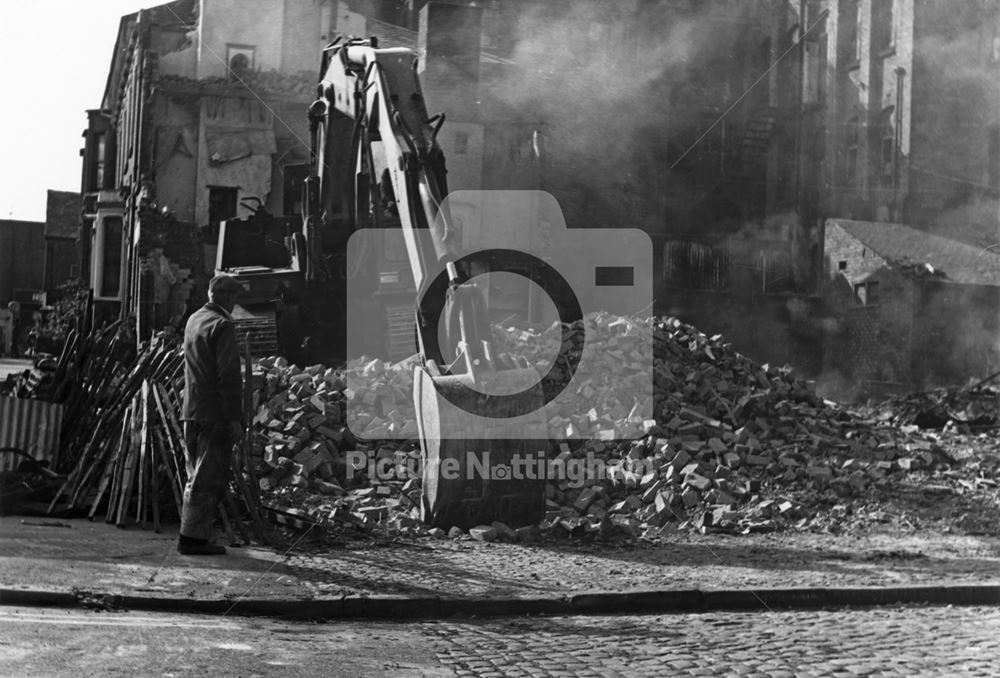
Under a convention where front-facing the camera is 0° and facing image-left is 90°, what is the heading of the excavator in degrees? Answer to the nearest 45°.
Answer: approximately 315°

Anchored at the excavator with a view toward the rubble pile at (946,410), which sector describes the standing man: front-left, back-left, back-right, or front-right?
back-right

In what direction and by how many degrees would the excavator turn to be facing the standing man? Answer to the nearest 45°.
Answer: approximately 45° to its right

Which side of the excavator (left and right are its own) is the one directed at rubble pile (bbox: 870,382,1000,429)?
left
